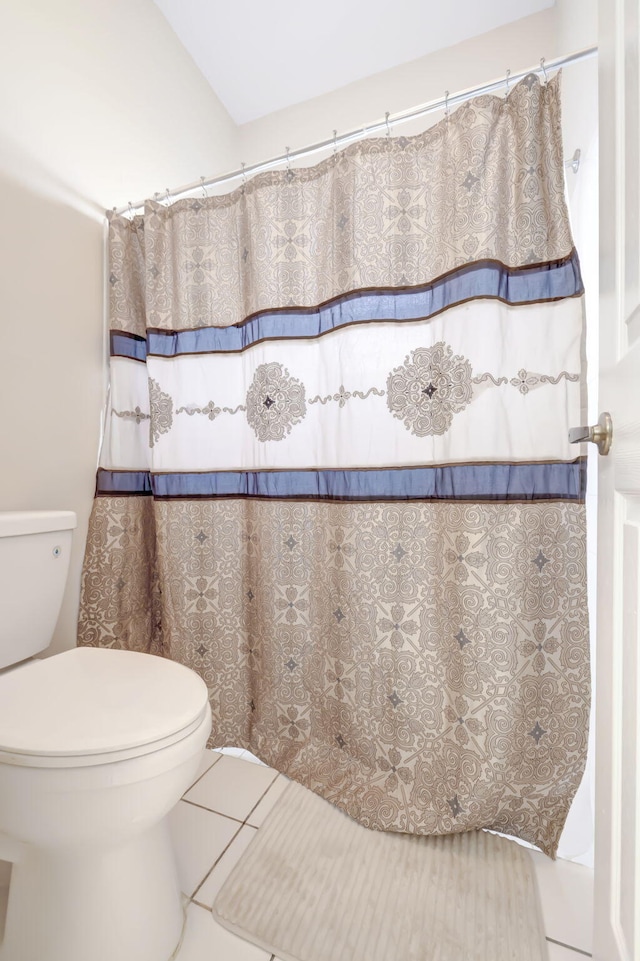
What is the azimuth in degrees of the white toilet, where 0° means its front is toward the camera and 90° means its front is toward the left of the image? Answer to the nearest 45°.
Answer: approximately 315°

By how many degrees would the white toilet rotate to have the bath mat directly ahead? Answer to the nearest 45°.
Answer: approximately 45° to its left

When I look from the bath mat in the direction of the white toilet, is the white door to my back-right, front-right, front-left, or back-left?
back-left

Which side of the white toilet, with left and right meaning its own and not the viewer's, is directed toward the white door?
front

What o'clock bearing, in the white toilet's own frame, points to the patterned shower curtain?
The patterned shower curtain is roughly at 10 o'clock from the white toilet.

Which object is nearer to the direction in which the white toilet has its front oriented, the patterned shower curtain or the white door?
the white door
